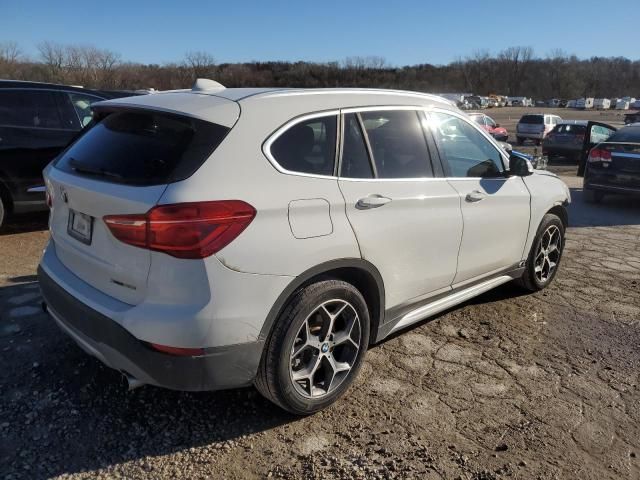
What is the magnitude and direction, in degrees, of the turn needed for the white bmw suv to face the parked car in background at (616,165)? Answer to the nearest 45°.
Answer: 0° — it already faces it

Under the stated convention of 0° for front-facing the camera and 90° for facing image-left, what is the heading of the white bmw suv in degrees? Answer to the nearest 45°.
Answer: approximately 225°

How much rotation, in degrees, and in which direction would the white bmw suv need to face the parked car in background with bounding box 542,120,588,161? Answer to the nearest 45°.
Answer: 0° — it already faces it
